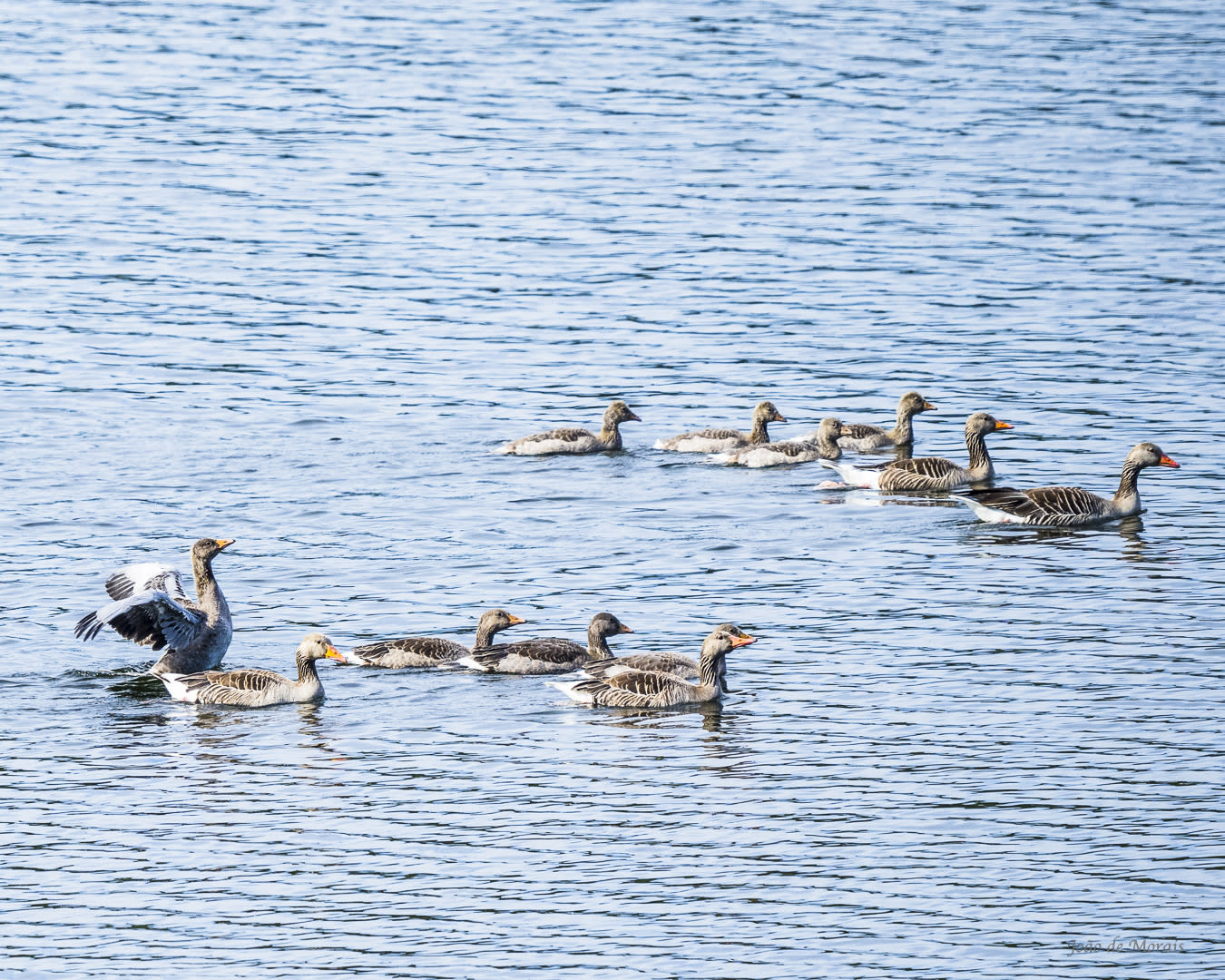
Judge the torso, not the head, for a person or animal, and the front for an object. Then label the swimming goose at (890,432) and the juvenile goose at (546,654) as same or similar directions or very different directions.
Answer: same or similar directions

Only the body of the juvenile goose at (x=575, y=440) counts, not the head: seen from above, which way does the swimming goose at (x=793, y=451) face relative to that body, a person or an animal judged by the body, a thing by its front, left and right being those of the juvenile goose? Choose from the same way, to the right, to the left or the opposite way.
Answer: the same way

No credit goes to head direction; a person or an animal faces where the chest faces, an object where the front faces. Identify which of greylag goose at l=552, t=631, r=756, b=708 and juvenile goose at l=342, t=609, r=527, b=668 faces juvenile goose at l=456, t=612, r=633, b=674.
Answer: juvenile goose at l=342, t=609, r=527, b=668

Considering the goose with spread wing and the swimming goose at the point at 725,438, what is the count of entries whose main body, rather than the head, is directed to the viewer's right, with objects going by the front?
2

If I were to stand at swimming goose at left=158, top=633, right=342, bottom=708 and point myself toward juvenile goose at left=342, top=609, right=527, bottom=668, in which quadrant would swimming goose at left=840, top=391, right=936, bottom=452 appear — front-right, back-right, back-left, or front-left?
front-left

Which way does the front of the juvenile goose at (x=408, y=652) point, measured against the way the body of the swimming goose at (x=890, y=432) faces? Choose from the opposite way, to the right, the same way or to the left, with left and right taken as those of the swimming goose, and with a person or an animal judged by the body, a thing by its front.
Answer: the same way

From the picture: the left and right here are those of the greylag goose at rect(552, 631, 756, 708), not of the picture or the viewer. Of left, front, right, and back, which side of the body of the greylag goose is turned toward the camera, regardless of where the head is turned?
right

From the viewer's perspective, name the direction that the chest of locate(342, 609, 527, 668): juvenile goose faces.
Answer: to the viewer's right

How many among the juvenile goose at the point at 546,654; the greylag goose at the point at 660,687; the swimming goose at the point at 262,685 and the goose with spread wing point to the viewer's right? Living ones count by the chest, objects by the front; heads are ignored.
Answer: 4

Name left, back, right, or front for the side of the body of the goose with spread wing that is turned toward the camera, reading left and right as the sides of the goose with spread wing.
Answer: right

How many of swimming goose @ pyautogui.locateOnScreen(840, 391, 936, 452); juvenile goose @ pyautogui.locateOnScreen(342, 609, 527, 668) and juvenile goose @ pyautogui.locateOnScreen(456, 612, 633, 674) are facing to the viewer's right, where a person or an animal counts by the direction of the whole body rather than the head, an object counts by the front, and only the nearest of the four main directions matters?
3

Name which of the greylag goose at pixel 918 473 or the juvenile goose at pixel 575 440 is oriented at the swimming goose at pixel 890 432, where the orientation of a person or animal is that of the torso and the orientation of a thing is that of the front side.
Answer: the juvenile goose

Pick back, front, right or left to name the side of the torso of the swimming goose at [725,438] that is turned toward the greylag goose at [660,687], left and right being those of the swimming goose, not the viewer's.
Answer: right

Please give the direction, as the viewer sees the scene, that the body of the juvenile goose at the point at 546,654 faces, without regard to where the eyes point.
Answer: to the viewer's right

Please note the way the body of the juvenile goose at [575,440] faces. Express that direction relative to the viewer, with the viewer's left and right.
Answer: facing to the right of the viewer

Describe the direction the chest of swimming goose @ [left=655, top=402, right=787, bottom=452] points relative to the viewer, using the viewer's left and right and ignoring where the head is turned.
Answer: facing to the right of the viewer

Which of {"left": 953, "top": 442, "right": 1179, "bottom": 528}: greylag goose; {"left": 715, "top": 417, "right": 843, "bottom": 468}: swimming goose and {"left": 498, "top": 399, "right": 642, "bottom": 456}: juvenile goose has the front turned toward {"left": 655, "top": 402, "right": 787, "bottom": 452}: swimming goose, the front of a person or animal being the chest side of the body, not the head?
the juvenile goose

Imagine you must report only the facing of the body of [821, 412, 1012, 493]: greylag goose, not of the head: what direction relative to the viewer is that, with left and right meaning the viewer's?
facing to the right of the viewer

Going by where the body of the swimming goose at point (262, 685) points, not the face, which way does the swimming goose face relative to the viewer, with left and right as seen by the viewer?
facing to the right of the viewer
